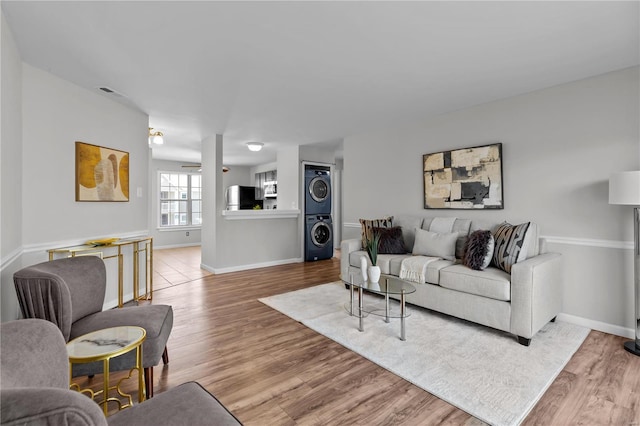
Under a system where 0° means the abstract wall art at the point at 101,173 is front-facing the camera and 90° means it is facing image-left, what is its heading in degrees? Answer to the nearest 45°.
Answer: approximately 315°

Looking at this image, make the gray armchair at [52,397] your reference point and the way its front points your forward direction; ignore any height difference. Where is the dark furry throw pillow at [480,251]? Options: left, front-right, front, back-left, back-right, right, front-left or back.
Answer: front

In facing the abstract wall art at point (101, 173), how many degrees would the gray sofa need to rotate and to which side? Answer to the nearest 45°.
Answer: approximately 45° to its right

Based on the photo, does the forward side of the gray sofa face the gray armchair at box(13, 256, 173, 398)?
yes

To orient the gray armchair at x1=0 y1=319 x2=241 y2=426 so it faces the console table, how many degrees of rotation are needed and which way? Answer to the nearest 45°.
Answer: approximately 90° to its left

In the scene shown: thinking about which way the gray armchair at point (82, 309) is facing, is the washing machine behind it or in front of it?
in front

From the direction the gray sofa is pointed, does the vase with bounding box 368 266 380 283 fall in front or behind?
in front

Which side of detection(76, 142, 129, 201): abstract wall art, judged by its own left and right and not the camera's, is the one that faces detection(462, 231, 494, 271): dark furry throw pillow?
front

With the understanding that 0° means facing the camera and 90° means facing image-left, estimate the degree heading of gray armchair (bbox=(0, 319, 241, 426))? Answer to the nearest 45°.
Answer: approximately 270°

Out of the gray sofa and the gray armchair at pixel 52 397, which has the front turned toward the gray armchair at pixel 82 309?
the gray sofa

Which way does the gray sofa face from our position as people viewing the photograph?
facing the viewer and to the left of the viewer

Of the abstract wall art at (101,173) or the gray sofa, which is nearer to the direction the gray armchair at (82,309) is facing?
the gray sofa

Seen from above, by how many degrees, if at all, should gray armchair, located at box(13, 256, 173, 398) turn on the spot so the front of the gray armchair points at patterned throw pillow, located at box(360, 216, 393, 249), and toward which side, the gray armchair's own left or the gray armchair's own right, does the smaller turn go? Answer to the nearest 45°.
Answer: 0° — it already faces it

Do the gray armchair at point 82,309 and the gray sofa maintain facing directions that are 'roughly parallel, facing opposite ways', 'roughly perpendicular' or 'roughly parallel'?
roughly parallel, facing opposite ways

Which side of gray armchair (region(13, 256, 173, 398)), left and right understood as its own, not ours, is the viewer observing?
right

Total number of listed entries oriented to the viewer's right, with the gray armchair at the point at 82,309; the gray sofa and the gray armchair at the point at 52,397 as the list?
2
